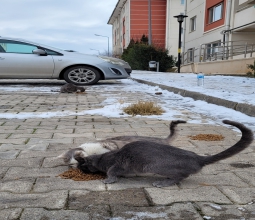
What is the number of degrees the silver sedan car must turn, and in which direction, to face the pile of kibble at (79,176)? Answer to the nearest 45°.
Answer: approximately 90° to its right

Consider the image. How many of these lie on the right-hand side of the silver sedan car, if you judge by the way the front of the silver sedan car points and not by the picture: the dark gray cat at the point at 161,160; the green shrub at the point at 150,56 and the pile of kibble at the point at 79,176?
2

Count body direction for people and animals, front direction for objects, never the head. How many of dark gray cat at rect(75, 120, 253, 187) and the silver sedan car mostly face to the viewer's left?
1

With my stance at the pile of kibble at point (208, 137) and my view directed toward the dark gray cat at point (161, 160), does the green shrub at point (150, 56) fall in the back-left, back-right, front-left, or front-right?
back-right

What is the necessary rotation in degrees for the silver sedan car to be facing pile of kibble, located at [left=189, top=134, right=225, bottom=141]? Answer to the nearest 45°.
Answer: approximately 90° to its right

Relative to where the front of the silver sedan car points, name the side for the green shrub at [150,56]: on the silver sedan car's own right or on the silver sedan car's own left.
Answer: on the silver sedan car's own left

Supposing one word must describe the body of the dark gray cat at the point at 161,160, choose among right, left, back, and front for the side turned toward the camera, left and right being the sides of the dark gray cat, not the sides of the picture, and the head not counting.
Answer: left

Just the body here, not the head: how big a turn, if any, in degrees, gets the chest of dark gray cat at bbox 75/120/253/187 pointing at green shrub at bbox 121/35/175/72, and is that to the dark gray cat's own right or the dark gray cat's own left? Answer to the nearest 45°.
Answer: approximately 90° to the dark gray cat's own right

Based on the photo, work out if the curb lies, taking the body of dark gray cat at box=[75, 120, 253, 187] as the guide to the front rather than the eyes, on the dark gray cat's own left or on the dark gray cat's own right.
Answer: on the dark gray cat's own right

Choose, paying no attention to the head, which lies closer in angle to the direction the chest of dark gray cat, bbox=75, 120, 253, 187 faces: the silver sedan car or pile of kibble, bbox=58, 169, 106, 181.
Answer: the pile of kibble

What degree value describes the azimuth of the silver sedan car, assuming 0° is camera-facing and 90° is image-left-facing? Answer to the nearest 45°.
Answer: approximately 270°

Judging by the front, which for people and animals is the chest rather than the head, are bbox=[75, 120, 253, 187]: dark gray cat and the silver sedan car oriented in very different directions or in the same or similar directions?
very different directions
